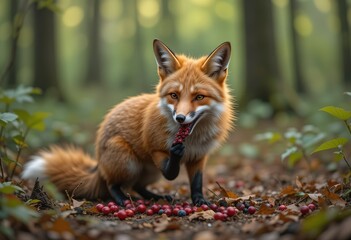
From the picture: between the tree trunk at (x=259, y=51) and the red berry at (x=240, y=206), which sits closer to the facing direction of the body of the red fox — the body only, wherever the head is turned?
the red berry

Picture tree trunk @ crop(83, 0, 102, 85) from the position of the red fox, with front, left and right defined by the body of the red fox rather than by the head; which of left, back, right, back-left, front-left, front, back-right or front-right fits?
back-left

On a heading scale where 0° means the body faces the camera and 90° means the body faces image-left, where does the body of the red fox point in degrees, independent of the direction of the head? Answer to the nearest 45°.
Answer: approximately 315°

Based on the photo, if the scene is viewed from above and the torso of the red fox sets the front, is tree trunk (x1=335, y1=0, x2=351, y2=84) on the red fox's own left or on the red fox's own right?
on the red fox's own left

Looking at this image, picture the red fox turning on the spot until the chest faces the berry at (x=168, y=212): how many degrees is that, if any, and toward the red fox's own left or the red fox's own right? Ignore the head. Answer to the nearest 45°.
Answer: approximately 45° to the red fox's own right

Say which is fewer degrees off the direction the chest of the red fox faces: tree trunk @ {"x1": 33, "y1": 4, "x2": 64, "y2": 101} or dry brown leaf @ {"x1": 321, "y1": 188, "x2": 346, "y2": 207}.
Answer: the dry brown leaf
